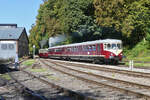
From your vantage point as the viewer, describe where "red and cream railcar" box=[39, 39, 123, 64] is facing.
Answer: facing the viewer and to the right of the viewer
